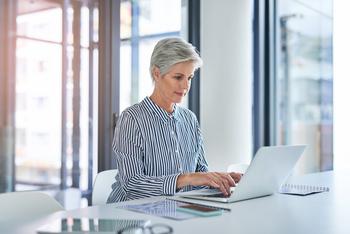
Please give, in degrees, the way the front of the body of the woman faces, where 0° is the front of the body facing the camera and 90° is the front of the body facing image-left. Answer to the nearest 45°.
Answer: approximately 315°

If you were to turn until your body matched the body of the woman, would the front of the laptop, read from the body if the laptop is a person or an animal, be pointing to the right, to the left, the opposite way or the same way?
the opposite way

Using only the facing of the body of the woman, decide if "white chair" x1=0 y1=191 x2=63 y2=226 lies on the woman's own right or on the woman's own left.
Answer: on the woman's own right

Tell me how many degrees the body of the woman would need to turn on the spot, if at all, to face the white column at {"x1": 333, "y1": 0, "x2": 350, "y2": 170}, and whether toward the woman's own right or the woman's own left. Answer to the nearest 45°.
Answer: approximately 90° to the woman's own left

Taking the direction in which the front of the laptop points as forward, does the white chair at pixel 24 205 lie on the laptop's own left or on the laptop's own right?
on the laptop's own left

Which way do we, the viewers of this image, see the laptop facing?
facing away from the viewer and to the left of the viewer
